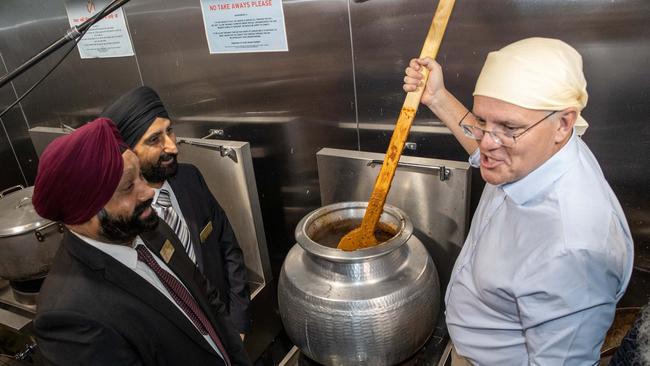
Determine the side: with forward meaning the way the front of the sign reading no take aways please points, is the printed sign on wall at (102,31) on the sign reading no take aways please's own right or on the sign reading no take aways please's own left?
on the sign reading no take aways please's own right

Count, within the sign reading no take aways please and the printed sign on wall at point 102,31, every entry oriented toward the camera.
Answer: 2

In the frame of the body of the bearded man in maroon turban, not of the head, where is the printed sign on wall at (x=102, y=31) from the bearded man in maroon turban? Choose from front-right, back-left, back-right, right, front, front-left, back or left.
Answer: back-left

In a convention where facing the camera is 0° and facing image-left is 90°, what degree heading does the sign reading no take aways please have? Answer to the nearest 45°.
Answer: approximately 0°

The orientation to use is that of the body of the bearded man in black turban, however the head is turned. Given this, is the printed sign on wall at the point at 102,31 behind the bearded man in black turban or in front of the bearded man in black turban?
behind
